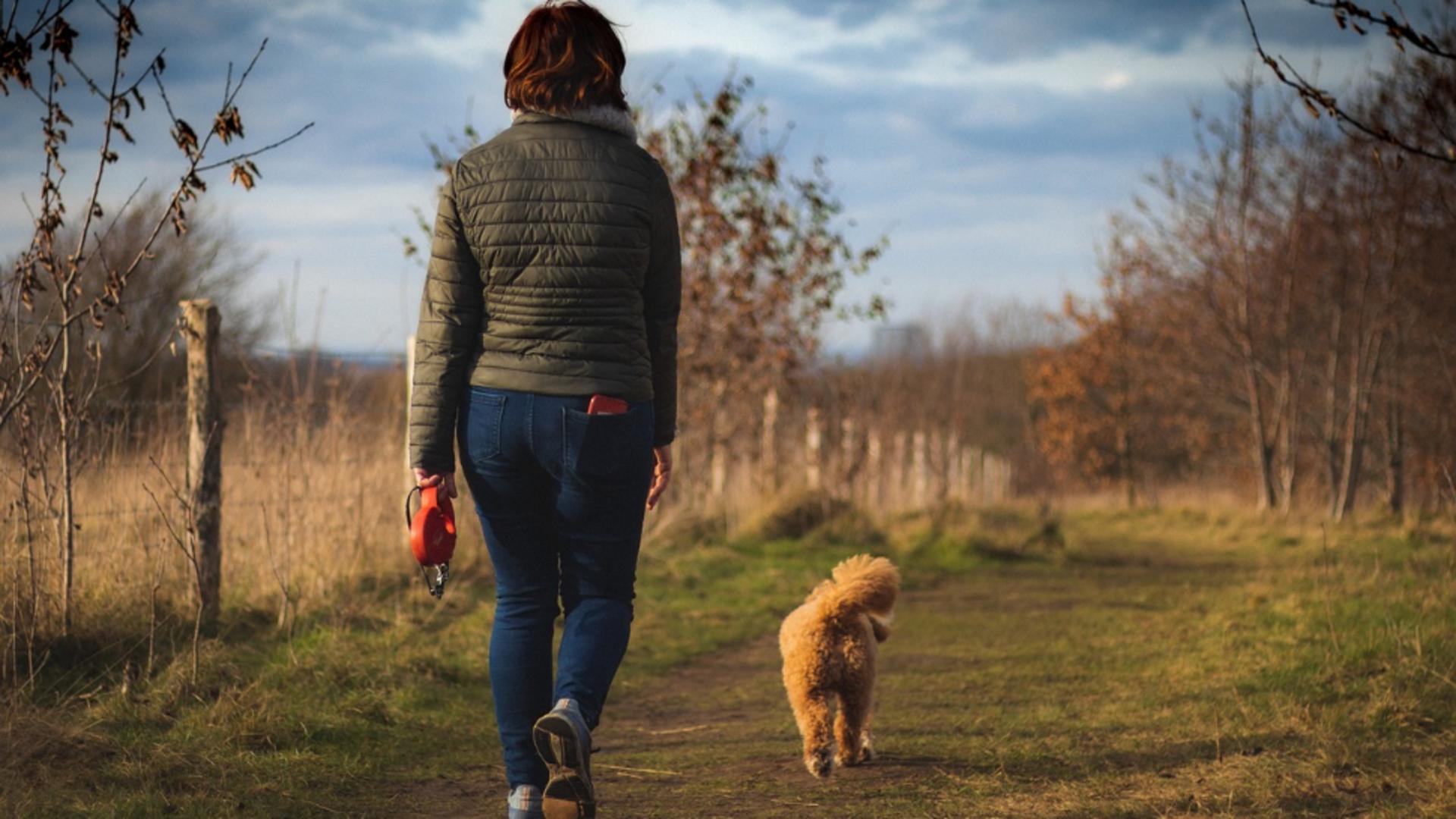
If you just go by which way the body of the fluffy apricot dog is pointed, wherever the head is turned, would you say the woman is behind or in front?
behind

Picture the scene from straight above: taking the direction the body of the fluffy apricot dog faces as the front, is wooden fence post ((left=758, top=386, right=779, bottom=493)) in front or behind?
in front

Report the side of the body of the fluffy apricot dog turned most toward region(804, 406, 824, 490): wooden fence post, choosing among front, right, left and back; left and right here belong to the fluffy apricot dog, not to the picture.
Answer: front

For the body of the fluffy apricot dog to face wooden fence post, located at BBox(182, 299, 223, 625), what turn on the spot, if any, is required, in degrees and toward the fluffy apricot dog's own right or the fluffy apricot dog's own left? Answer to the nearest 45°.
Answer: approximately 45° to the fluffy apricot dog's own left

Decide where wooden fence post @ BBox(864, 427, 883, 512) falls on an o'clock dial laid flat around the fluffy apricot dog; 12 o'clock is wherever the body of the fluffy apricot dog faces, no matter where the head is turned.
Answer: The wooden fence post is roughly at 12 o'clock from the fluffy apricot dog.

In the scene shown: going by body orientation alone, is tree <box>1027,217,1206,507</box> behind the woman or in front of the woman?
in front

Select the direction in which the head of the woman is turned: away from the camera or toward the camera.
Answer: away from the camera

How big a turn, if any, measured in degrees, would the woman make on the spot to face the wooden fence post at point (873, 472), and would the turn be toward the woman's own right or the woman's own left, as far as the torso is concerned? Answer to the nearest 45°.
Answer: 0° — they already face it

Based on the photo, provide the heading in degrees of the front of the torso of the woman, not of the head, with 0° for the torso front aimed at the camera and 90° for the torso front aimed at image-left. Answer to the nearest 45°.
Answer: approximately 180°

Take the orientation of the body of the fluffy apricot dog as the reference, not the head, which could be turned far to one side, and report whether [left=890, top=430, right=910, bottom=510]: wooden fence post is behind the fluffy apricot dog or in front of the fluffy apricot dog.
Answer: in front

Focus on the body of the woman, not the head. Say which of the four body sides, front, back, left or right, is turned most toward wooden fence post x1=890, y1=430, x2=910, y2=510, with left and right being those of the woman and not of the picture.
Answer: front

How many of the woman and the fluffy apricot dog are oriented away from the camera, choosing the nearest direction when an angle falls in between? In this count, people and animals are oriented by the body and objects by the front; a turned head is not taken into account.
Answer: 2

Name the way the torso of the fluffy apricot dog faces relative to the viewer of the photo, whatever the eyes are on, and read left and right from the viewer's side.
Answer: facing away from the viewer

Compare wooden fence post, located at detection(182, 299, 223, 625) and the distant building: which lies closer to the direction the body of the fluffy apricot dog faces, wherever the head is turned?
the distant building
